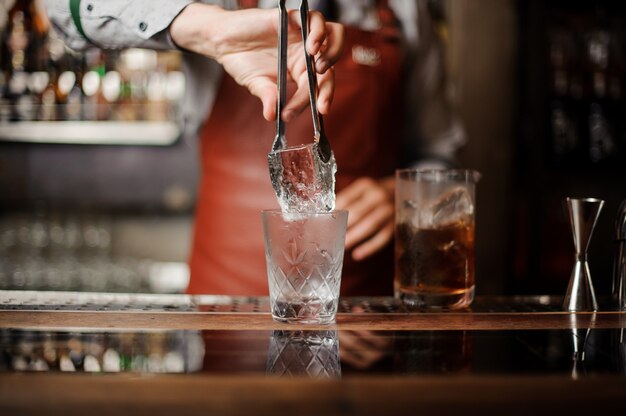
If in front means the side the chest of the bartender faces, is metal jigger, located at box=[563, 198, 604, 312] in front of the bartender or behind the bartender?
in front

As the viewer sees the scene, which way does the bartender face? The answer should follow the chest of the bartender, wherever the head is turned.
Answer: toward the camera

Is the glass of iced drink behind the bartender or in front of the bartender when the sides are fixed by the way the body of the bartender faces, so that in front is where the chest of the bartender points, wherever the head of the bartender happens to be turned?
in front
